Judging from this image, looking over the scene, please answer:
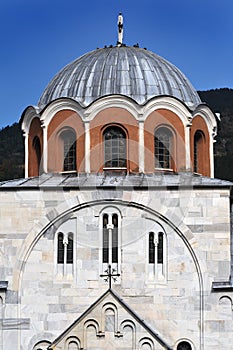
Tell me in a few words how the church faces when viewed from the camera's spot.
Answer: facing the viewer
